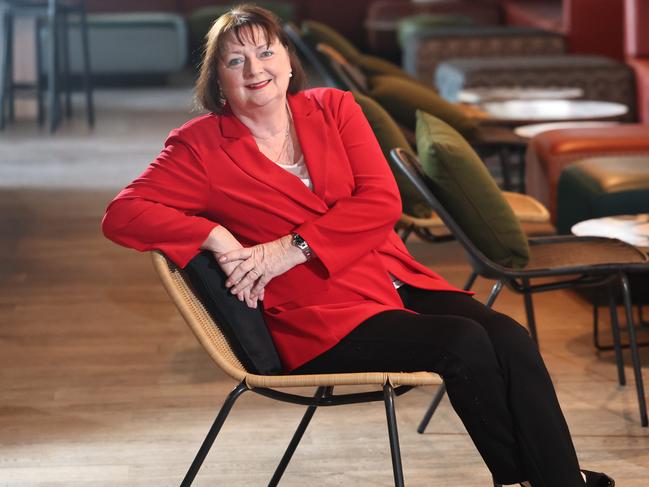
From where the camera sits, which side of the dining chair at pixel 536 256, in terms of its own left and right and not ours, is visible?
right

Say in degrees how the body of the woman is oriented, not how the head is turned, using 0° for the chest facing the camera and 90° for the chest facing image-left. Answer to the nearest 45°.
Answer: approximately 315°

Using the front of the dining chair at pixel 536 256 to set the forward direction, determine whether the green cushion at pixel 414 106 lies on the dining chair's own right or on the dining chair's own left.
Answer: on the dining chair's own left

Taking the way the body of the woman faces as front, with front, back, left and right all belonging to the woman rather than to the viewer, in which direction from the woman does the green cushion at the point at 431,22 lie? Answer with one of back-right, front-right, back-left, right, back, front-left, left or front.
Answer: back-left

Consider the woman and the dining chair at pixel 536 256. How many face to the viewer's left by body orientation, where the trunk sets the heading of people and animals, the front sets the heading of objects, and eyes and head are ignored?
0

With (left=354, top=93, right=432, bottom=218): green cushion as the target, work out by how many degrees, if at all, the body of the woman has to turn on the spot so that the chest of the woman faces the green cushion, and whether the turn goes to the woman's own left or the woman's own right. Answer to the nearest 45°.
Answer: approximately 135° to the woman's own left

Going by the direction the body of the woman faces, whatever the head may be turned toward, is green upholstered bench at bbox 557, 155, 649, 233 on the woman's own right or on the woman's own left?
on the woman's own left

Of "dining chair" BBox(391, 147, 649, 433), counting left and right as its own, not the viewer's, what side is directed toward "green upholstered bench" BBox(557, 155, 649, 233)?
left

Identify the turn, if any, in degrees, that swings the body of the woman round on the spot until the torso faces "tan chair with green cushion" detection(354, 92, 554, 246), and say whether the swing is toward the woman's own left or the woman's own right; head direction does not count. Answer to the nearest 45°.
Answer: approximately 135° to the woman's own left

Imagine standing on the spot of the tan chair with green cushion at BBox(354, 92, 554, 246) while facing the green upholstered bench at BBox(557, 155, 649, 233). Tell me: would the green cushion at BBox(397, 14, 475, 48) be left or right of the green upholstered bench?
left

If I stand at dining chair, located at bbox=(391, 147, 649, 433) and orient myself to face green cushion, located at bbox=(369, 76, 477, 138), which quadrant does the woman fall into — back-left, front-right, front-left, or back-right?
back-left

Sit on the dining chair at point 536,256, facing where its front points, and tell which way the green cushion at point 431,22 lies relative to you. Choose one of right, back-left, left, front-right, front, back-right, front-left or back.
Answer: left

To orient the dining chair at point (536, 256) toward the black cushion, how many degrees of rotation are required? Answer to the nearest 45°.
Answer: approximately 135° to its right
